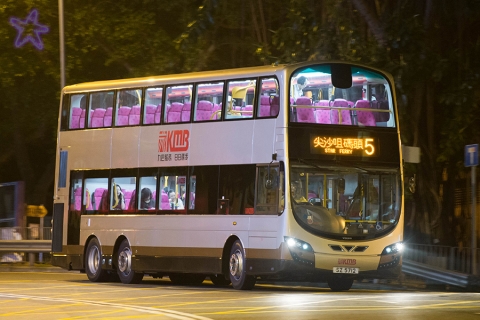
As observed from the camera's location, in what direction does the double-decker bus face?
facing the viewer and to the right of the viewer

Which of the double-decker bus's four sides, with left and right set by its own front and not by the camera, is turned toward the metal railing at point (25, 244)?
back

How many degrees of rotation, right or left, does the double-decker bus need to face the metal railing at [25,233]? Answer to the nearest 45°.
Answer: approximately 180°
